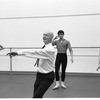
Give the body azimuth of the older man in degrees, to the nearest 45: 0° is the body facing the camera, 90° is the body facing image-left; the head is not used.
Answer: approximately 90°
